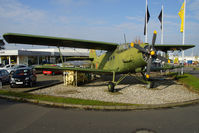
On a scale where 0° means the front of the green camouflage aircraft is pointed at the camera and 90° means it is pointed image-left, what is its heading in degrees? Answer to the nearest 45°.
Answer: approximately 315°

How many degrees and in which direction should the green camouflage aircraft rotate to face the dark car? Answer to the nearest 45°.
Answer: approximately 135° to its right

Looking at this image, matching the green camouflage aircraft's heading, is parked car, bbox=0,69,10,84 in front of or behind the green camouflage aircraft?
behind
